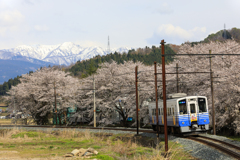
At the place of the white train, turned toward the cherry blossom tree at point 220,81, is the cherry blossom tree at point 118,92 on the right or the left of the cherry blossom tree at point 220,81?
left

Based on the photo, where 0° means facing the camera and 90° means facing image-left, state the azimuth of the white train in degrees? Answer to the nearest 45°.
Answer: approximately 315°

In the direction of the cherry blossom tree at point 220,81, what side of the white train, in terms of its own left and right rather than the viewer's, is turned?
left

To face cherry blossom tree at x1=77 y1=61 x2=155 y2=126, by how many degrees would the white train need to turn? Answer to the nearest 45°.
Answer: approximately 180°
